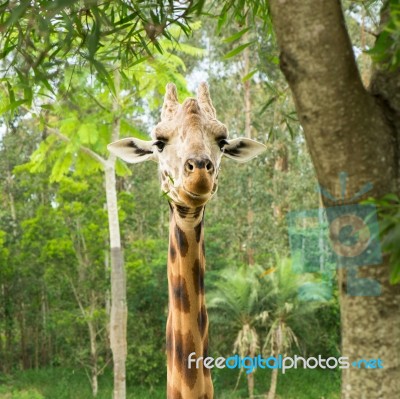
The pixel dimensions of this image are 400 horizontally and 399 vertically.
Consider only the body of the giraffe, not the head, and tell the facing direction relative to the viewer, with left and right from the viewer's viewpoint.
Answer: facing the viewer

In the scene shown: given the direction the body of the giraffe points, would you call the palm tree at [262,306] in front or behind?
behind

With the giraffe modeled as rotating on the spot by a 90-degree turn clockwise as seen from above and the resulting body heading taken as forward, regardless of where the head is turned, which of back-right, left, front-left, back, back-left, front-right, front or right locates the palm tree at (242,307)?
right

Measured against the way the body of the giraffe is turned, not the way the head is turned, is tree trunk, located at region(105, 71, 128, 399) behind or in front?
behind

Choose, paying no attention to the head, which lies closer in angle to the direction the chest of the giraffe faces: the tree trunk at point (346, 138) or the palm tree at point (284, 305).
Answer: the tree trunk

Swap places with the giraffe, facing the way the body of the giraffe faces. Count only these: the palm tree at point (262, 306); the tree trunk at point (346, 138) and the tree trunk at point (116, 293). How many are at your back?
2
